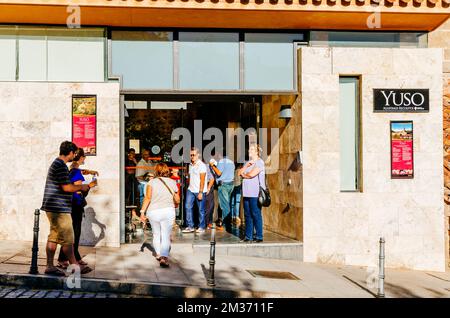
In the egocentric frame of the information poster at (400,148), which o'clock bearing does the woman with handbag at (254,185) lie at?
The woman with handbag is roughly at 2 o'clock from the information poster.

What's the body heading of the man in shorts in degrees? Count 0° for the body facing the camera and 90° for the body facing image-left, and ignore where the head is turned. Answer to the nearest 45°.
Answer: approximately 270°

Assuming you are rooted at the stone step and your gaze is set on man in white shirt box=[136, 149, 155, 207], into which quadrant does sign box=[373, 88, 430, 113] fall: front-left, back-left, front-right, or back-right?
back-right

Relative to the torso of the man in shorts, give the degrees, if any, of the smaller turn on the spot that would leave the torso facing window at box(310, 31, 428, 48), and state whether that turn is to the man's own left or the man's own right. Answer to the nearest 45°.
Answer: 0° — they already face it

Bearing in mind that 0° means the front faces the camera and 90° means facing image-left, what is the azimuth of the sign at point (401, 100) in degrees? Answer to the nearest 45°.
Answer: approximately 0°

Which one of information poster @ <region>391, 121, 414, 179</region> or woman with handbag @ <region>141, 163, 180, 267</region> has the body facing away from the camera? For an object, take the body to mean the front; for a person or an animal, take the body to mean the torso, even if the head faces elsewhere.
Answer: the woman with handbag

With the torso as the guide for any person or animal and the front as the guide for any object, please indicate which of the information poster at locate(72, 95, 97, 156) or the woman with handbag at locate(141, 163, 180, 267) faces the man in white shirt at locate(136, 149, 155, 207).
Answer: the woman with handbag

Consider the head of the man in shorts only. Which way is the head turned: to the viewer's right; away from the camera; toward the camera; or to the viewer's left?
to the viewer's right

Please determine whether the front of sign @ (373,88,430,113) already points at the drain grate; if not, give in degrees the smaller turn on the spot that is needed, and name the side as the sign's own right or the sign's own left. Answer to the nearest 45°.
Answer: approximately 45° to the sign's own right
